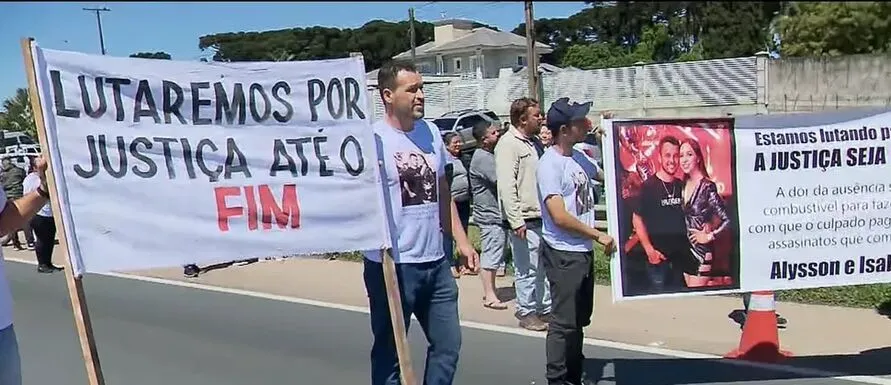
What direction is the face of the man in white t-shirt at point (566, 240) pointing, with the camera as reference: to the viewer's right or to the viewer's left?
to the viewer's right

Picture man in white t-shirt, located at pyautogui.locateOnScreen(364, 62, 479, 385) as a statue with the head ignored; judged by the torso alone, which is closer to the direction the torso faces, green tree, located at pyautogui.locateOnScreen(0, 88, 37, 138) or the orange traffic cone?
the orange traffic cone

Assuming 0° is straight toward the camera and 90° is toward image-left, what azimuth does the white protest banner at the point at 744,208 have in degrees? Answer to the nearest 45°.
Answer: approximately 0°

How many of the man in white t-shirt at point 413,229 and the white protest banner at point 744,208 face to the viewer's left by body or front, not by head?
0
